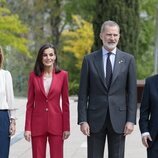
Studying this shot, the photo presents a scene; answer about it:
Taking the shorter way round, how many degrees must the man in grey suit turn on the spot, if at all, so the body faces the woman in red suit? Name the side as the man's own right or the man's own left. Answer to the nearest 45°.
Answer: approximately 90° to the man's own right

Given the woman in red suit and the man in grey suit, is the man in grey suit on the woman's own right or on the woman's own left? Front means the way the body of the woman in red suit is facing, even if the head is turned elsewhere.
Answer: on the woman's own left

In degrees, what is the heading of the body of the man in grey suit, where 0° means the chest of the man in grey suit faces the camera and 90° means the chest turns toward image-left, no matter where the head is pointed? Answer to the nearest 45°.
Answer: approximately 0°

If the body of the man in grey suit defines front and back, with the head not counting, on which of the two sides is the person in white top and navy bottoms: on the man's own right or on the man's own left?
on the man's own right
